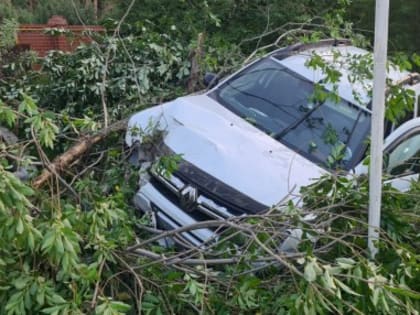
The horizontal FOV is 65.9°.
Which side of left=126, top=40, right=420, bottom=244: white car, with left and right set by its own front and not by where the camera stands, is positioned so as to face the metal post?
left

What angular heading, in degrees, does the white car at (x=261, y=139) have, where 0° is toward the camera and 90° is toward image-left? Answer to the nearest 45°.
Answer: approximately 45°
